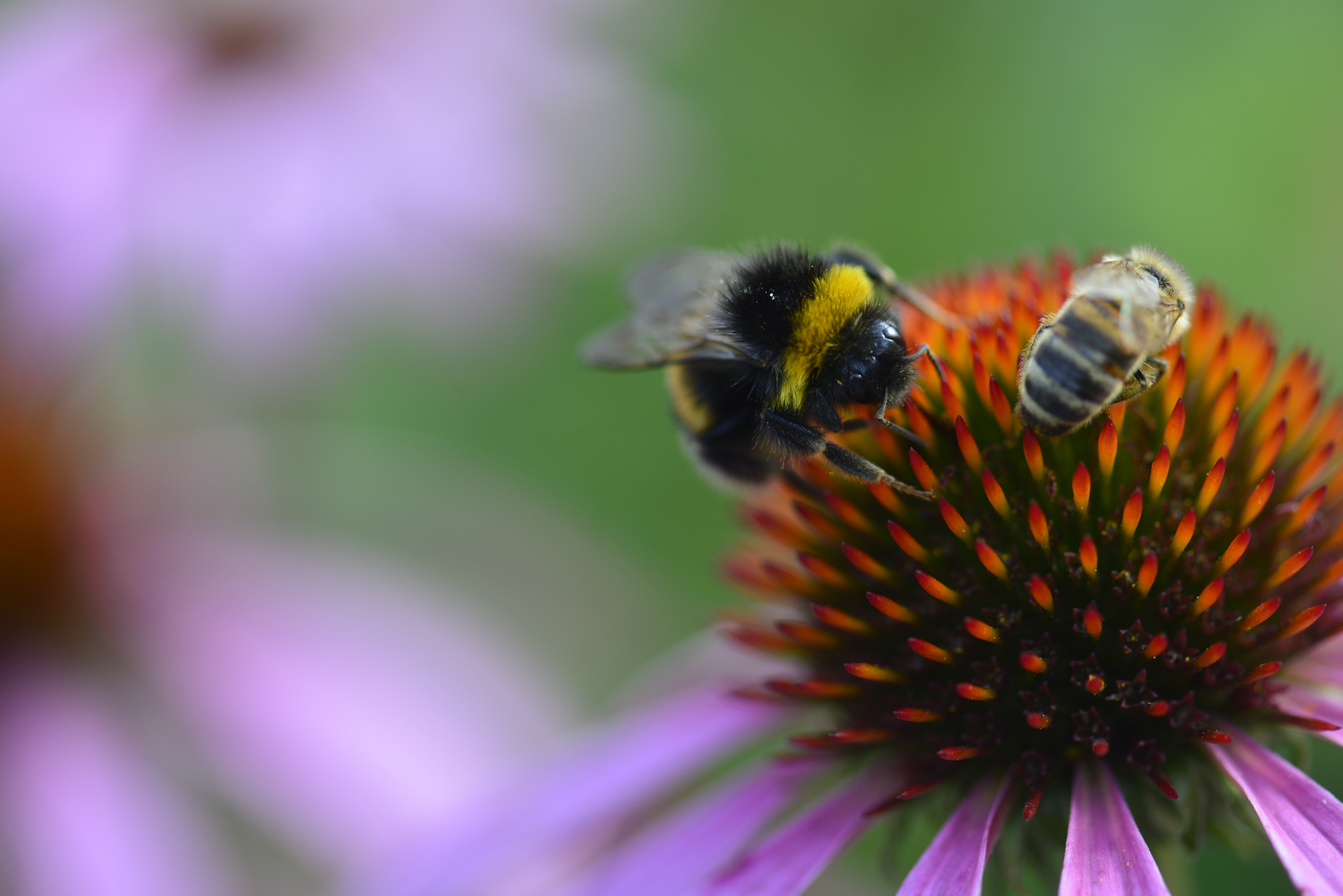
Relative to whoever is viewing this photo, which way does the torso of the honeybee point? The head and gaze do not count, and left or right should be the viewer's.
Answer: facing away from the viewer and to the right of the viewer

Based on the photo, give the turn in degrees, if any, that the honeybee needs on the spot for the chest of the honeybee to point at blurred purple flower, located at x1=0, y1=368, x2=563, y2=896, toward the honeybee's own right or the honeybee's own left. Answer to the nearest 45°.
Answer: approximately 135° to the honeybee's own left
